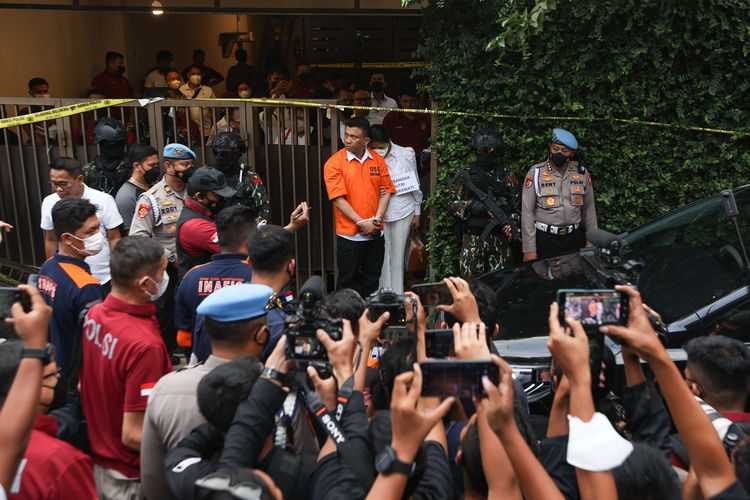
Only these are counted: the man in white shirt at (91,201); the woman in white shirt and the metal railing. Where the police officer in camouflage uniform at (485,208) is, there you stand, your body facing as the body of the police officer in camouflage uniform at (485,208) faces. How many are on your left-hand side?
0

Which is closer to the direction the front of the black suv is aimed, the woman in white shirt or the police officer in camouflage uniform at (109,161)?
the police officer in camouflage uniform

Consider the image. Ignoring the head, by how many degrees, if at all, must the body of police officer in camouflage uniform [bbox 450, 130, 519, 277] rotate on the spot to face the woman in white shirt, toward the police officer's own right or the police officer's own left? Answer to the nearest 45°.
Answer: approximately 135° to the police officer's own right

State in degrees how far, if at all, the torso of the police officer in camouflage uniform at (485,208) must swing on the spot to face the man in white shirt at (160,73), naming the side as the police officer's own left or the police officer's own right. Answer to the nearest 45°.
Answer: approximately 135° to the police officer's own right

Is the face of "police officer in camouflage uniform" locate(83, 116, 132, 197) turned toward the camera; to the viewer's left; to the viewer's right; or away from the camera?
toward the camera

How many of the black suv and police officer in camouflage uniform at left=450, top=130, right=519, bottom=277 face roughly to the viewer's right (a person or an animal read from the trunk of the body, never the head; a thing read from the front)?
0

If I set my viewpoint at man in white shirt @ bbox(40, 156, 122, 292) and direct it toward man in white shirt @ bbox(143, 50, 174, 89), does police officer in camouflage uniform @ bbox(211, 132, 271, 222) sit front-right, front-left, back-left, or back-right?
front-right

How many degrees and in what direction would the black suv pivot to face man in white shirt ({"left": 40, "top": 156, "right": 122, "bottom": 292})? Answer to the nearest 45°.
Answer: approximately 45° to its right

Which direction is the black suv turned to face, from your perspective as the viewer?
facing the viewer and to the left of the viewer

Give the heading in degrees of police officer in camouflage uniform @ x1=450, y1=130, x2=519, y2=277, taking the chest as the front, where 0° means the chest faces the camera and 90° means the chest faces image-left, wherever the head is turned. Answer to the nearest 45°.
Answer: approximately 0°

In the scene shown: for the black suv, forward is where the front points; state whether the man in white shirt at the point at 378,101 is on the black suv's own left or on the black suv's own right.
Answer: on the black suv's own right

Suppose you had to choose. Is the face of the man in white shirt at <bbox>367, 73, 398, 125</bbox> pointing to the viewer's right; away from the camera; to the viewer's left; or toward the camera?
toward the camera

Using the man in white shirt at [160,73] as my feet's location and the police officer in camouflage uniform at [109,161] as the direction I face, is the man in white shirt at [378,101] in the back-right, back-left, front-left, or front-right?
front-left

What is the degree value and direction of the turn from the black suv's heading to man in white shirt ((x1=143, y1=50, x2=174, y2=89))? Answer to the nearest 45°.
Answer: approximately 90° to its right

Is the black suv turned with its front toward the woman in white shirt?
no
